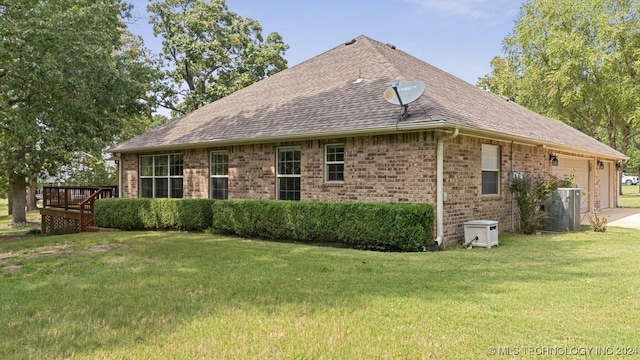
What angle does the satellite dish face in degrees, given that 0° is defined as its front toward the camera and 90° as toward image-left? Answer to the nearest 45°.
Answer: approximately 45°

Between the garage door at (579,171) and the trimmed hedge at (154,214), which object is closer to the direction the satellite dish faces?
the trimmed hedge

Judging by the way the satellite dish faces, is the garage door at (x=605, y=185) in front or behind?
behind

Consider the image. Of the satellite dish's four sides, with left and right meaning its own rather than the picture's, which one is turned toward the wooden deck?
right

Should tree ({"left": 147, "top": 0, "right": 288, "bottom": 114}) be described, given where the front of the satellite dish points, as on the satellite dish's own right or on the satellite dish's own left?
on the satellite dish's own right

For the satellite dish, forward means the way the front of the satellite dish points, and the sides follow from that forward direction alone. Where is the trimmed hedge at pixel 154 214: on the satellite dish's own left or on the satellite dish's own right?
on the satellite dish's own right
